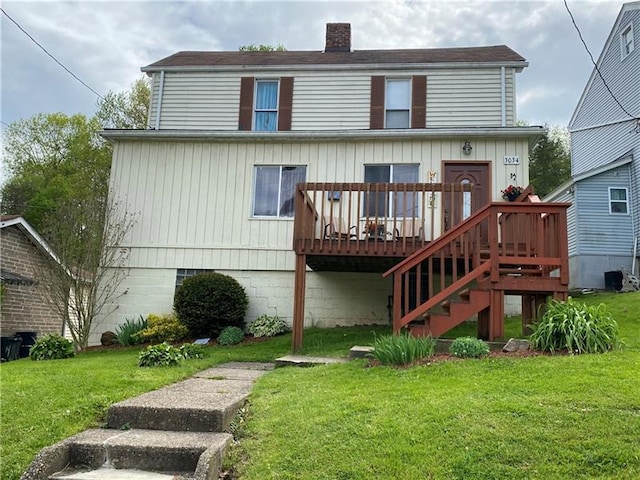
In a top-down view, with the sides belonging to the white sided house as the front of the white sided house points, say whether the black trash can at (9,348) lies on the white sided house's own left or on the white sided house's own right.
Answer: on the white sided house's own right

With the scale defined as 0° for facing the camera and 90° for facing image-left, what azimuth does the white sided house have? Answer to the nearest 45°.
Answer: approximately 0°

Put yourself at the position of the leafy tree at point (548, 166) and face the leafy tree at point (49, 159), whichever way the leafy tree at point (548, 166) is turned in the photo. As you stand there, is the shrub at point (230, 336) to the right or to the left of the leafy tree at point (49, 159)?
left

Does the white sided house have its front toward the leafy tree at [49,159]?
no

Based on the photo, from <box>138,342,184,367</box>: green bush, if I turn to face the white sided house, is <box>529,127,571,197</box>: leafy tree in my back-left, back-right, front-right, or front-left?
front-right

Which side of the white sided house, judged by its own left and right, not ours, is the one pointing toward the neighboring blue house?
left

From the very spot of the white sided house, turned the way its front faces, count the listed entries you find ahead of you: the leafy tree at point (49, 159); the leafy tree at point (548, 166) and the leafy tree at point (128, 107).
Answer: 0

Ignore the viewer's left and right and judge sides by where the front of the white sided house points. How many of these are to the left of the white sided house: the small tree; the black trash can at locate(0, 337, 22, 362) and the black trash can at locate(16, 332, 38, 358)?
0

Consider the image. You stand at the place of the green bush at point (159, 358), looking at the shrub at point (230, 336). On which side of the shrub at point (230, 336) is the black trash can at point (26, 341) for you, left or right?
left

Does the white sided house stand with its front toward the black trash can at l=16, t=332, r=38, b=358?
no

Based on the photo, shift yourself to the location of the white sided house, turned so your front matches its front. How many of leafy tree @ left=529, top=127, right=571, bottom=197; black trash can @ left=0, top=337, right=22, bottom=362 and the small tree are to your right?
2

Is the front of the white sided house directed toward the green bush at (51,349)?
no

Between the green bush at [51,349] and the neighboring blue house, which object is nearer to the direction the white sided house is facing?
the green bush

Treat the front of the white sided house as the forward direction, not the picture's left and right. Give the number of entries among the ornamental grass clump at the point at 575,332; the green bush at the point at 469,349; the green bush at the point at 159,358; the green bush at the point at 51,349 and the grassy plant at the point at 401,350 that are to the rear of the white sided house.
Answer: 0

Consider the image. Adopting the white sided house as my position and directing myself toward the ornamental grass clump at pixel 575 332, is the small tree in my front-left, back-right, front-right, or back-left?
back-right

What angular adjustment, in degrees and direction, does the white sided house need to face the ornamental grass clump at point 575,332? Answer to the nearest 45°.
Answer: approximately 45° to its left

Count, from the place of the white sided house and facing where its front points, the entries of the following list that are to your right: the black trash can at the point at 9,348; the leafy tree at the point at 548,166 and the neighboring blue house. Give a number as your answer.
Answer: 1

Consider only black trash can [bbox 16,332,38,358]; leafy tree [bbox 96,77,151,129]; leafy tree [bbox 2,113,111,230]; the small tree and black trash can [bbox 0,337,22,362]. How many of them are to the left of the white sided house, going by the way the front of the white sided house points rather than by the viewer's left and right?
0
